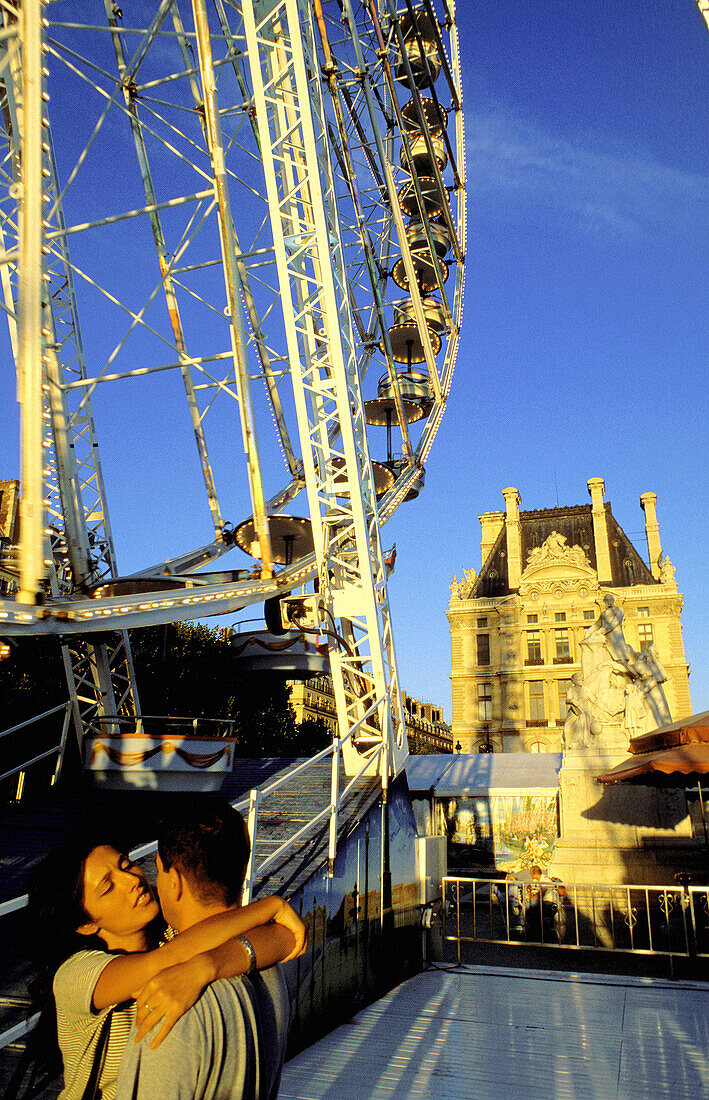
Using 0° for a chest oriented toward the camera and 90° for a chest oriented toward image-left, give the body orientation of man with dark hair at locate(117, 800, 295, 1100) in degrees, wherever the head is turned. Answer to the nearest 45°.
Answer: approximately 135°

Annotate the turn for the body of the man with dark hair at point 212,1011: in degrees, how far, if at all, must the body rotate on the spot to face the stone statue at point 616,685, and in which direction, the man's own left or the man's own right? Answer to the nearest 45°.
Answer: approximately 90° to the man's own right

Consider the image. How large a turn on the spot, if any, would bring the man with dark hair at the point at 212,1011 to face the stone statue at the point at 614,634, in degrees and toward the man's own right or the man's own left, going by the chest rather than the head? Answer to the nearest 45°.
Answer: approximately 90° to the man's own right

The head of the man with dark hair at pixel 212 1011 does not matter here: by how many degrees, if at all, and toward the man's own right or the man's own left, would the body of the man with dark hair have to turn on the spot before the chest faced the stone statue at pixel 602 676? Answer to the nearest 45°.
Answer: approximately 90° to the man's own right

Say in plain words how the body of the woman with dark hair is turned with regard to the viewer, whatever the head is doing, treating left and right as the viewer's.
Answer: facing the viewer and to the right of the viewer

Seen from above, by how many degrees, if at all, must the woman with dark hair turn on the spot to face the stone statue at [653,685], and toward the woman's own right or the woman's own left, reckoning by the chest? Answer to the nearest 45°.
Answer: approximately 90° to the woman's own left

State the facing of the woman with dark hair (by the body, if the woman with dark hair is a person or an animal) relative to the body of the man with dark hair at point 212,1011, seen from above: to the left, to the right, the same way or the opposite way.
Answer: the opposite way

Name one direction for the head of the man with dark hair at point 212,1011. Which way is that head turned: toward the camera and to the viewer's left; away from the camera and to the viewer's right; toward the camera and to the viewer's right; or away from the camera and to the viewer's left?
away from the camera and to the viewer's left

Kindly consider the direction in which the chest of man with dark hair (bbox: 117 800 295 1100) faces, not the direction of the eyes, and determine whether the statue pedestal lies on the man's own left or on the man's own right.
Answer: on the man's own right
